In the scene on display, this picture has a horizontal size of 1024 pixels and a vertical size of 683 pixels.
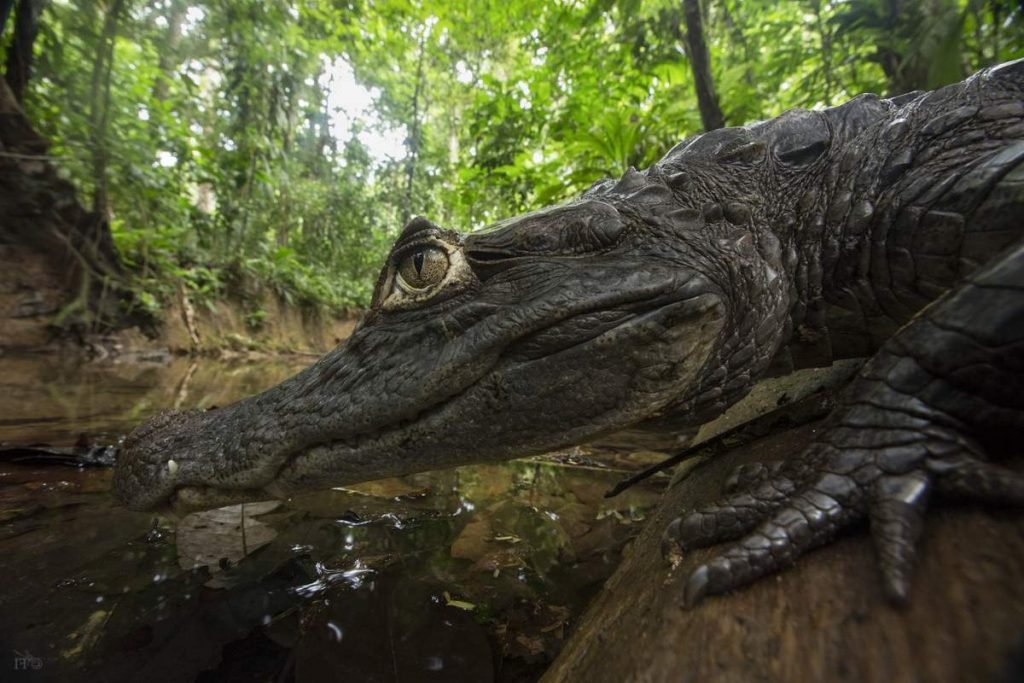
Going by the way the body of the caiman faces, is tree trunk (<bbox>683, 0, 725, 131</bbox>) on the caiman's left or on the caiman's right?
on the caiman's right

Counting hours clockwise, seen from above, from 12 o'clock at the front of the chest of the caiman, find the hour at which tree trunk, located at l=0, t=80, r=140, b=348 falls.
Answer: The tree trunk is roughly at 1 o'clock from the caiman.

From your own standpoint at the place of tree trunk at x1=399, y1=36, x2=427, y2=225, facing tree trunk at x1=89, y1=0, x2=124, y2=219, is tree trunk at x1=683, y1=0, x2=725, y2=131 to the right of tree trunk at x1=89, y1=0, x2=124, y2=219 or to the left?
left

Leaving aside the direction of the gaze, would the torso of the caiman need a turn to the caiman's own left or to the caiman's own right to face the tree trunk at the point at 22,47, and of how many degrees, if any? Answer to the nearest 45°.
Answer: approximately 45° to the caiman's own right

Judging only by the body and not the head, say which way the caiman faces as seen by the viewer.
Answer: to the viewer's left

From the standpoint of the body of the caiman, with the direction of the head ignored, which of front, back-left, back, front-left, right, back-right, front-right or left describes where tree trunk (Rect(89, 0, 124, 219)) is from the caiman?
front-right

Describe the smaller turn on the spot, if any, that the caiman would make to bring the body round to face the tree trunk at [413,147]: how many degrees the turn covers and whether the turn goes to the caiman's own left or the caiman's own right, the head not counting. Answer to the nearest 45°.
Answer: approximately 90° to the caiman's own right
